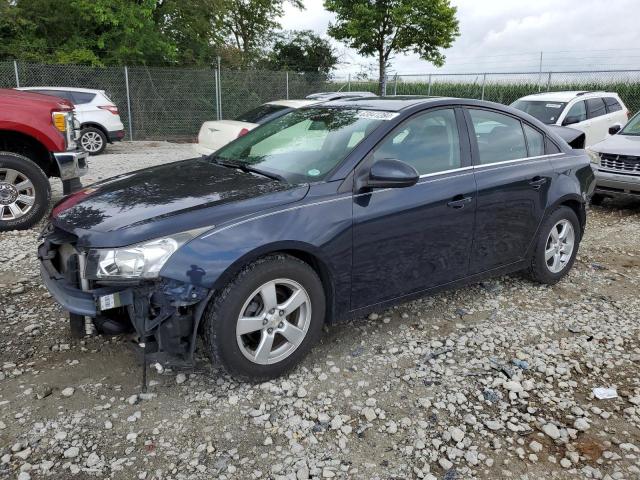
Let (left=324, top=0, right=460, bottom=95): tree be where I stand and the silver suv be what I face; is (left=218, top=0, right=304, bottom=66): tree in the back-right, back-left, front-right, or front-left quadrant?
back-right

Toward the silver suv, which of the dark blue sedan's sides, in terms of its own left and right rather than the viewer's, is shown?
back

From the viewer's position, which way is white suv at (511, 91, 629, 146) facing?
facing the viewer and to the left of the viewer

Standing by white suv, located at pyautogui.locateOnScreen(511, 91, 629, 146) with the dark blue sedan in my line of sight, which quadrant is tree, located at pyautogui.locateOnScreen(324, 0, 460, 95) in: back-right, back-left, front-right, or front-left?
back-right

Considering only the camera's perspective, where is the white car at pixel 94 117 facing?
facing to the left of the viewer

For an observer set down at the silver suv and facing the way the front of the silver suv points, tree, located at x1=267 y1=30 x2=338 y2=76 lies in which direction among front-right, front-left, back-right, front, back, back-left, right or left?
right

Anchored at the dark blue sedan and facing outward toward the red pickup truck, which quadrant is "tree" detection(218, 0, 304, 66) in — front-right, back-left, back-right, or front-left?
front-right

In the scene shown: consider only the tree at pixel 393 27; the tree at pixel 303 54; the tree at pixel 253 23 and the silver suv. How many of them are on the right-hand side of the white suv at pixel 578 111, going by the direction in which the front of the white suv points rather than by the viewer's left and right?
3

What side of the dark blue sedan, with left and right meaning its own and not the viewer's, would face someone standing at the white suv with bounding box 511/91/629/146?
back
